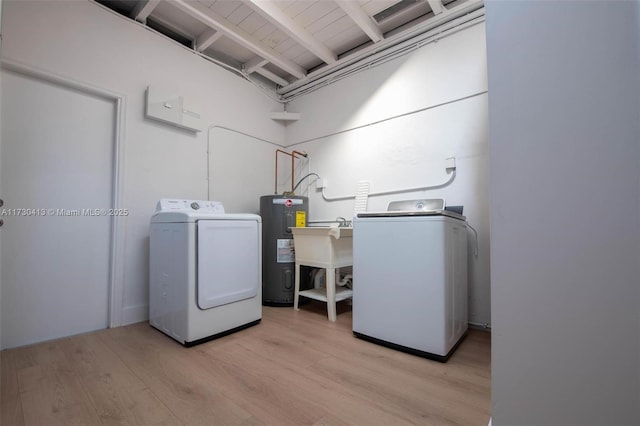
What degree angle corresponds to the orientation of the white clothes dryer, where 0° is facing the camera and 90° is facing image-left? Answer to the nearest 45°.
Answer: approximately 315°

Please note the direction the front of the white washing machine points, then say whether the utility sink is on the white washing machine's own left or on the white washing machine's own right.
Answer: on the white washing machine's own right

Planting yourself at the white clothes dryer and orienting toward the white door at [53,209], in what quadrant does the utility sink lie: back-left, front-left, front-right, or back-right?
back-right

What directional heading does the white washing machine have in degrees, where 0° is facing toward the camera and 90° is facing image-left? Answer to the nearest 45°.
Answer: approximately 45°

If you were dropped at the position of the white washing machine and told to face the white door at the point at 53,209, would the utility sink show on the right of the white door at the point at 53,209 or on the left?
right

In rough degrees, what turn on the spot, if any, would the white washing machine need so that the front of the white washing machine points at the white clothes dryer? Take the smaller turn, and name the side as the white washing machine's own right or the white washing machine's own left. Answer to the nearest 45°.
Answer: approximately 45° to the white washing machine's own right

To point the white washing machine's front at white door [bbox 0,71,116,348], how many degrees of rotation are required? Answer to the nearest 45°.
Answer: approximately 45° to its right

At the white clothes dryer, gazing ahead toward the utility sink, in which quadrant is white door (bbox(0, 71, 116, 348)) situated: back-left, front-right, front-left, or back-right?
back-left
